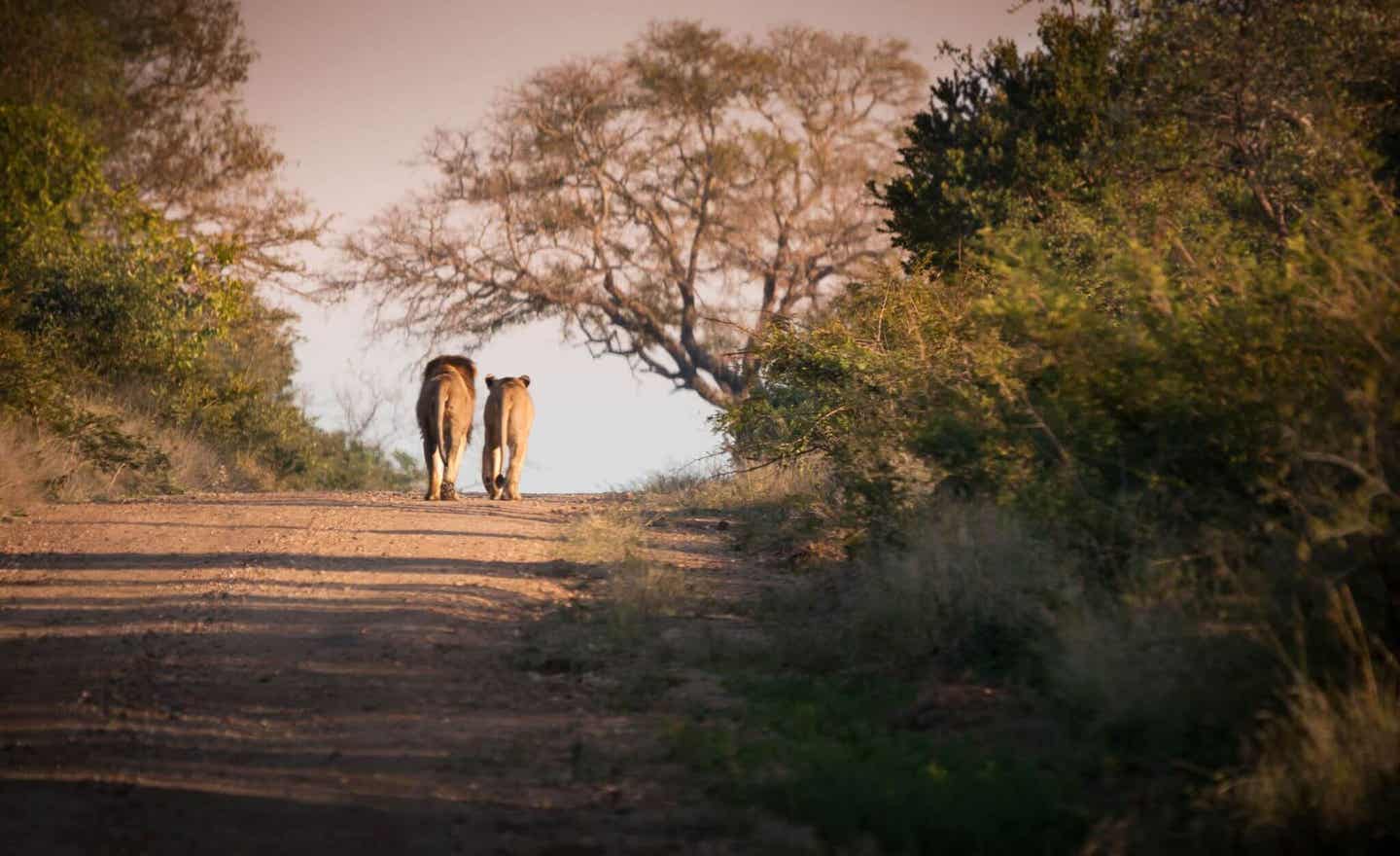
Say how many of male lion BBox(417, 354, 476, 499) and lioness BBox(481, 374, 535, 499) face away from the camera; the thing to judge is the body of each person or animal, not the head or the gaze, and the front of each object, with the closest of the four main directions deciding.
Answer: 2

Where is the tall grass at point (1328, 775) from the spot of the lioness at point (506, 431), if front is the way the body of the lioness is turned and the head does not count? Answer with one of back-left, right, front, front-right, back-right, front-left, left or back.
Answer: back

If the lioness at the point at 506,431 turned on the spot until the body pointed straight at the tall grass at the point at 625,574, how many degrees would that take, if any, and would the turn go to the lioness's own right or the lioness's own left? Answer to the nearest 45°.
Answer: approximately 180°

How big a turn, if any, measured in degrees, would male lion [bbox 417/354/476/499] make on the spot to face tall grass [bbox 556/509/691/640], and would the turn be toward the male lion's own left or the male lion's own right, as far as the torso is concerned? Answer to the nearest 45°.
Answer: approximately 180°

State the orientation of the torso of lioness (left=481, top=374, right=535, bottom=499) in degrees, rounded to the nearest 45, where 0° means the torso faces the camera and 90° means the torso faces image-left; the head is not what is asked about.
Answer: approximately 180°

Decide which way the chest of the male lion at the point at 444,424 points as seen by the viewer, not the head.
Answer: away from the camera

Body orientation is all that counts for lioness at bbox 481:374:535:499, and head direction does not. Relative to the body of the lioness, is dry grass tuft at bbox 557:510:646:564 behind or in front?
behind

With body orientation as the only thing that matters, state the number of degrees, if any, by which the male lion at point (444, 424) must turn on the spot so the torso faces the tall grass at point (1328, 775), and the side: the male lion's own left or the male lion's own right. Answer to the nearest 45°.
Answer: approximately 180°

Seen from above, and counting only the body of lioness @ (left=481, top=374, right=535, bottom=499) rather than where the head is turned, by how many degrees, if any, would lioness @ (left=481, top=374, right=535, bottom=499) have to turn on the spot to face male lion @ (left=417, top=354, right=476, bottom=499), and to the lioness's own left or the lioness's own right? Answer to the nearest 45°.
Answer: approximately 135° to the lioness's own left
